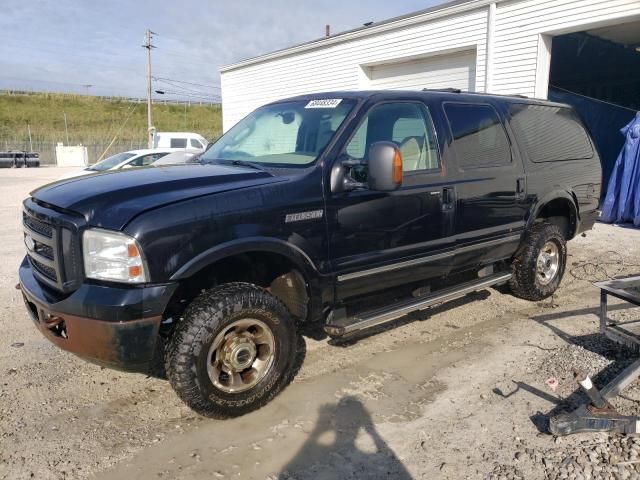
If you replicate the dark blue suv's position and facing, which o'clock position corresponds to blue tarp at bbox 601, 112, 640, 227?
The blue tarp is roughly at 6 o'clock from the dark blue suv.

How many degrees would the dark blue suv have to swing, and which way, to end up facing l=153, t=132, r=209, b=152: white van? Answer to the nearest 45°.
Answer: approximately 135° to its right

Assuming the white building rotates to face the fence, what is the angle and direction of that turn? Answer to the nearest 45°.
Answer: approximately 90° to its right

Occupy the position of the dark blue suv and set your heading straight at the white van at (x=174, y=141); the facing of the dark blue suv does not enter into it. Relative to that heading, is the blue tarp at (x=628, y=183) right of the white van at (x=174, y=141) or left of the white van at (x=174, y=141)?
right

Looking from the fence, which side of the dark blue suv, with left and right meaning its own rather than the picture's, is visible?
right

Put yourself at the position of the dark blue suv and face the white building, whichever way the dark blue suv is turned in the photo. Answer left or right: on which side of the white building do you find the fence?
left

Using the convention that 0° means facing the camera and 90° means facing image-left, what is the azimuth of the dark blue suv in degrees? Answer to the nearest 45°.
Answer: approximately 45°
